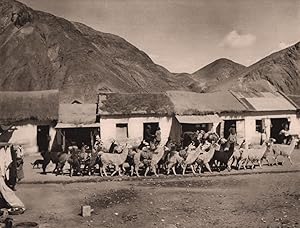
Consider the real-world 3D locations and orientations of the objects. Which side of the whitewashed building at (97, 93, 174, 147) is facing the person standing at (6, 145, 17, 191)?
front

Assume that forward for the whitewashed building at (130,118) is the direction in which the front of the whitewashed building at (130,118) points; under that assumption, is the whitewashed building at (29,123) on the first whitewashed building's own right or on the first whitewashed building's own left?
on the first whitewashed building's own right

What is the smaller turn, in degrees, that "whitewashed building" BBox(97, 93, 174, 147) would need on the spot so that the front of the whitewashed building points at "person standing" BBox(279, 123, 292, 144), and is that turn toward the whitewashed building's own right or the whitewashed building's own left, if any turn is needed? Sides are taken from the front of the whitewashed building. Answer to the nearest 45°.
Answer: approximately 90° to the whitewashed building's own left

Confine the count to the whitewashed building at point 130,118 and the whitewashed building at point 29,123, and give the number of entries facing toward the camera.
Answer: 2

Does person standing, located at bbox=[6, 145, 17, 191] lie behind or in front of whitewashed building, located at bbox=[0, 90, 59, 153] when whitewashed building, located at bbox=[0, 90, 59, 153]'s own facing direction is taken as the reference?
in front

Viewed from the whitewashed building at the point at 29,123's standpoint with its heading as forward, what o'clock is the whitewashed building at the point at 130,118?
the whitewashed building at the point at 130,118 is roughly at 10 o'clock from the whitewashed building at the point at 29,123.

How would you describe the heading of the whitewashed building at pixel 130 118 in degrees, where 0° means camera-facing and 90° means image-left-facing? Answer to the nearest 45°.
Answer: approximately 0°

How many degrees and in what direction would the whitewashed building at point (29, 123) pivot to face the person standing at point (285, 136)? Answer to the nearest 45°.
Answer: approximately 90° to its left

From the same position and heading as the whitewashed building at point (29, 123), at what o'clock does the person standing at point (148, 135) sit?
The person standing is roughly at 10 o'clock from the whitewashed building.

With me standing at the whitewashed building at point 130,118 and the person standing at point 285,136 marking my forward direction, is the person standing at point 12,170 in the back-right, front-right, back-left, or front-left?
back-right

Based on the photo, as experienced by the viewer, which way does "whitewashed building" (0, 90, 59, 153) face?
facing the viewer
